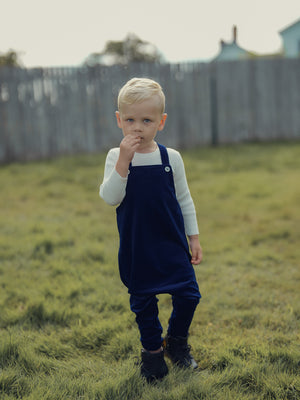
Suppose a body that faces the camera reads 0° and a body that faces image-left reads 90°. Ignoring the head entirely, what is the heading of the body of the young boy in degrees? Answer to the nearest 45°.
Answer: approximately 0°

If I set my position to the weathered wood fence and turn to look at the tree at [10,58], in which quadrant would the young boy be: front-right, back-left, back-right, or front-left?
back-left

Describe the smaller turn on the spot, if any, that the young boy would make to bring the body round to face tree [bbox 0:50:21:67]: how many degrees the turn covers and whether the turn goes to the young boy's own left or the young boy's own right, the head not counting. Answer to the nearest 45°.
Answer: approximately 180°

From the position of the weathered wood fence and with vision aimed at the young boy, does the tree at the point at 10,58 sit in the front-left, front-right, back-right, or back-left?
back-right

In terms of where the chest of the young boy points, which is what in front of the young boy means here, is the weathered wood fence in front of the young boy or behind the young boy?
behind
